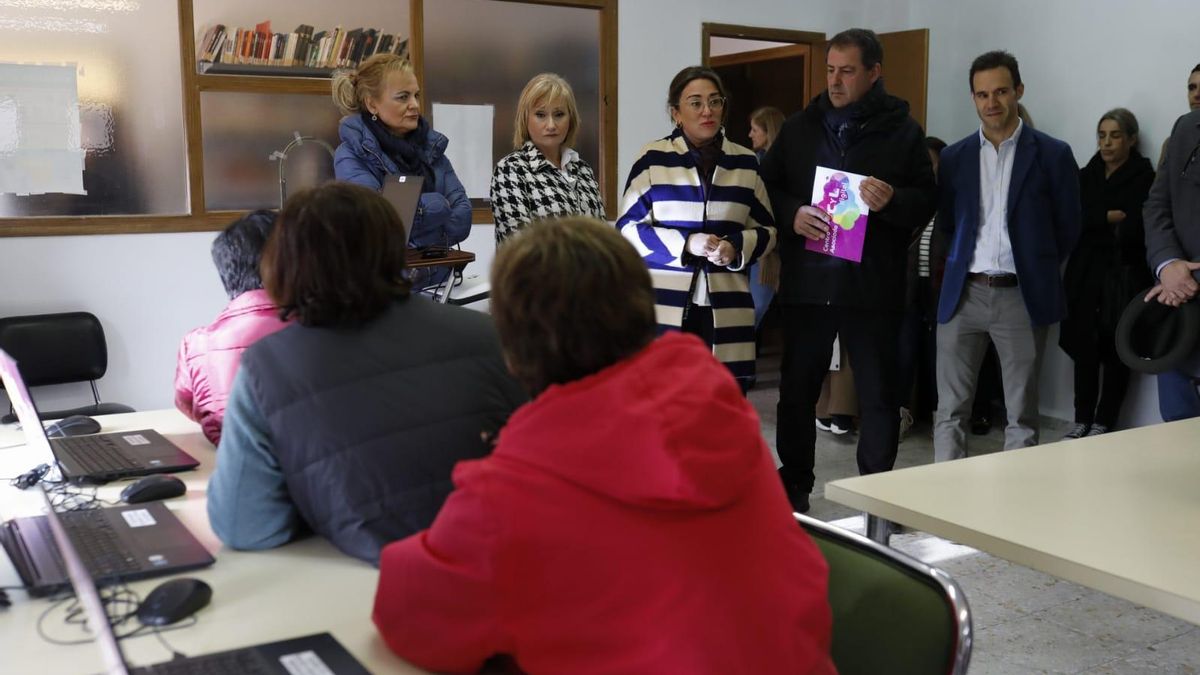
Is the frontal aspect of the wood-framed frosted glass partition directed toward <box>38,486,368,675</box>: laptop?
yes

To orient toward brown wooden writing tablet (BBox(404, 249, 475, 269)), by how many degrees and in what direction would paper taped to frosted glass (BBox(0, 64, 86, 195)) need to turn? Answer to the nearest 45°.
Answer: approximately 45° to its left

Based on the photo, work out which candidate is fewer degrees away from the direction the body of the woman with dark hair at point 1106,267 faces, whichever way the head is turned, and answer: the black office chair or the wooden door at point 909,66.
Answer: the black office chair

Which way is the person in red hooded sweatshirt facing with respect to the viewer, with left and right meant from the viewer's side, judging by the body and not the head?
facing away from the viewer and to the left of the viewer

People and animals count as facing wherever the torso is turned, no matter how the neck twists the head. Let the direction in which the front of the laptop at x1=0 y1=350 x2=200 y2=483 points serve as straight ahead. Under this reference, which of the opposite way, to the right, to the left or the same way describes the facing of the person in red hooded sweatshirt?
to the left

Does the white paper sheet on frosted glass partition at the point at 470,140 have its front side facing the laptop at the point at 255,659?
yes

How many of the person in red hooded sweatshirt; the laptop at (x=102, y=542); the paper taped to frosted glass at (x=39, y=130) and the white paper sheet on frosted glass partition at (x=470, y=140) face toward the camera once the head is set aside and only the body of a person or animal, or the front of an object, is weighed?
2

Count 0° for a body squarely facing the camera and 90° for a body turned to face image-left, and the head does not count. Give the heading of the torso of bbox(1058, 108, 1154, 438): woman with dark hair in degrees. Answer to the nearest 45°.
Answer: approximately 45°

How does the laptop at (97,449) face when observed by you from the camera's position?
facing to the right of the viewer

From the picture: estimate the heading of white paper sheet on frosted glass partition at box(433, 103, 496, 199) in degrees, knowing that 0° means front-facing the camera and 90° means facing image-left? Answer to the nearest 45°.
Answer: approximately 0°

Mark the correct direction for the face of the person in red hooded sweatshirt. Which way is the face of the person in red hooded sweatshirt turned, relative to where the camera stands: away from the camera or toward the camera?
away from the camera

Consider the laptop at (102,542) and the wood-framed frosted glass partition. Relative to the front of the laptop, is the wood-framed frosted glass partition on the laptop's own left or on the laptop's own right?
on the laptop's own left
